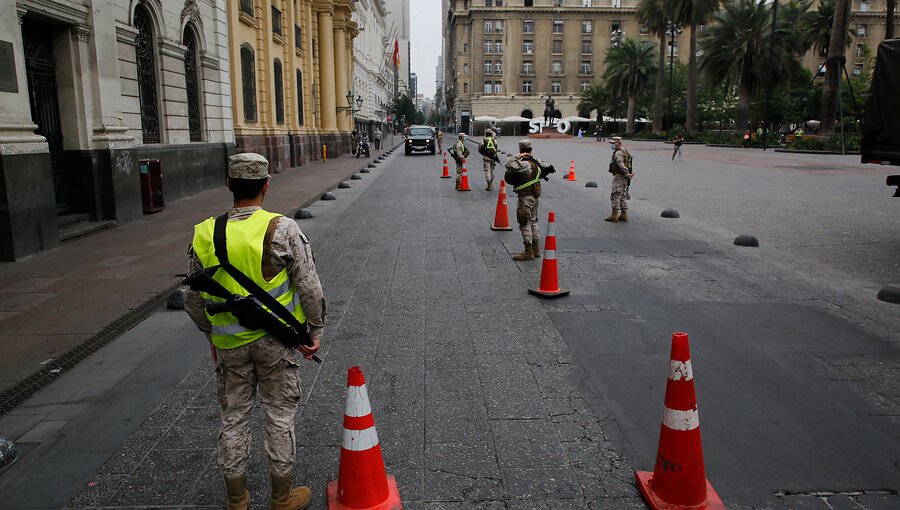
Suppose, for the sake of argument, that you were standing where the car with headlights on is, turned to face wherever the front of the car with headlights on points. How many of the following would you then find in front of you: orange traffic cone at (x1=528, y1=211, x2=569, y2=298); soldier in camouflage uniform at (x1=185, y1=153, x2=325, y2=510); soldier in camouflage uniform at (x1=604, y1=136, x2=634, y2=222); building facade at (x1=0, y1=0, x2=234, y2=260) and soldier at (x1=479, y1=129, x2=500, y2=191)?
5

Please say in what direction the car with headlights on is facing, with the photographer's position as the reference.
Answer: facing the viewer

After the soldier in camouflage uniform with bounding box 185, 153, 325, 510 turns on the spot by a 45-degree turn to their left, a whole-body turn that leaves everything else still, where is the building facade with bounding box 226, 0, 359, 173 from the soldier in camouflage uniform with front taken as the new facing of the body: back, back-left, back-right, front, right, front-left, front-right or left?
front-right

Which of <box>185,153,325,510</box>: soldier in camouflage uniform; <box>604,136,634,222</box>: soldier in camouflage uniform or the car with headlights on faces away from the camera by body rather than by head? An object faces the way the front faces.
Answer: <box>185,153,325,510</box>: soldier in camouflage uniform

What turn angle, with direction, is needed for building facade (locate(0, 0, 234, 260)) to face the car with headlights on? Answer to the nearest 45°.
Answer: approximately 90° to its left

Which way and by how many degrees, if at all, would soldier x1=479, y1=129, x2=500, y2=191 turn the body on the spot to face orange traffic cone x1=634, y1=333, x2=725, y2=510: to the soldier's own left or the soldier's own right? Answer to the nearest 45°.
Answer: approximately 180°

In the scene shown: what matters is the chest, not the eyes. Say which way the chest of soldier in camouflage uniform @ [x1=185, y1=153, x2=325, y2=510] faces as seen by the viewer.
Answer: away from the camera

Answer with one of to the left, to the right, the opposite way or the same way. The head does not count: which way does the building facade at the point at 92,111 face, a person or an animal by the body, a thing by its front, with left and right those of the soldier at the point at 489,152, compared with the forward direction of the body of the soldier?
to the left

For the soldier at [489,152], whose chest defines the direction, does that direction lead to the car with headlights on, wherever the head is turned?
no

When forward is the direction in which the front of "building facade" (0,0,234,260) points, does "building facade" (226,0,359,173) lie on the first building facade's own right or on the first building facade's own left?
on the first building facade's own left

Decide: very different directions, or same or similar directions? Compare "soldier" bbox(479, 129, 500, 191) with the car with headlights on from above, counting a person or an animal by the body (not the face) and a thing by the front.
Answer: very different directions

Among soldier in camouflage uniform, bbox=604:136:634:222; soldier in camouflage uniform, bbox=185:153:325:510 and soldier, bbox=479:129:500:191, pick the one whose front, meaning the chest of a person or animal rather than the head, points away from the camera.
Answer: soldier in camouflage uniform, bbox=185:153:325:510

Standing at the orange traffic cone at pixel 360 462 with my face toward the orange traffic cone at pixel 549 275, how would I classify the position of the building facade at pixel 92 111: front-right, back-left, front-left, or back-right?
front-left

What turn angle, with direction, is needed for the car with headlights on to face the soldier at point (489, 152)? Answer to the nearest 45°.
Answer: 0° — it already faces them

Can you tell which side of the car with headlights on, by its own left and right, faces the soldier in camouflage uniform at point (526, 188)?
front

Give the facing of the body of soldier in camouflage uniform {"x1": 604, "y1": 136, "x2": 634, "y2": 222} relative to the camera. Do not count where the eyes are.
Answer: to the viewer's left

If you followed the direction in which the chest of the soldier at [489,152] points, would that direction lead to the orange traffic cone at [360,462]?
yes
